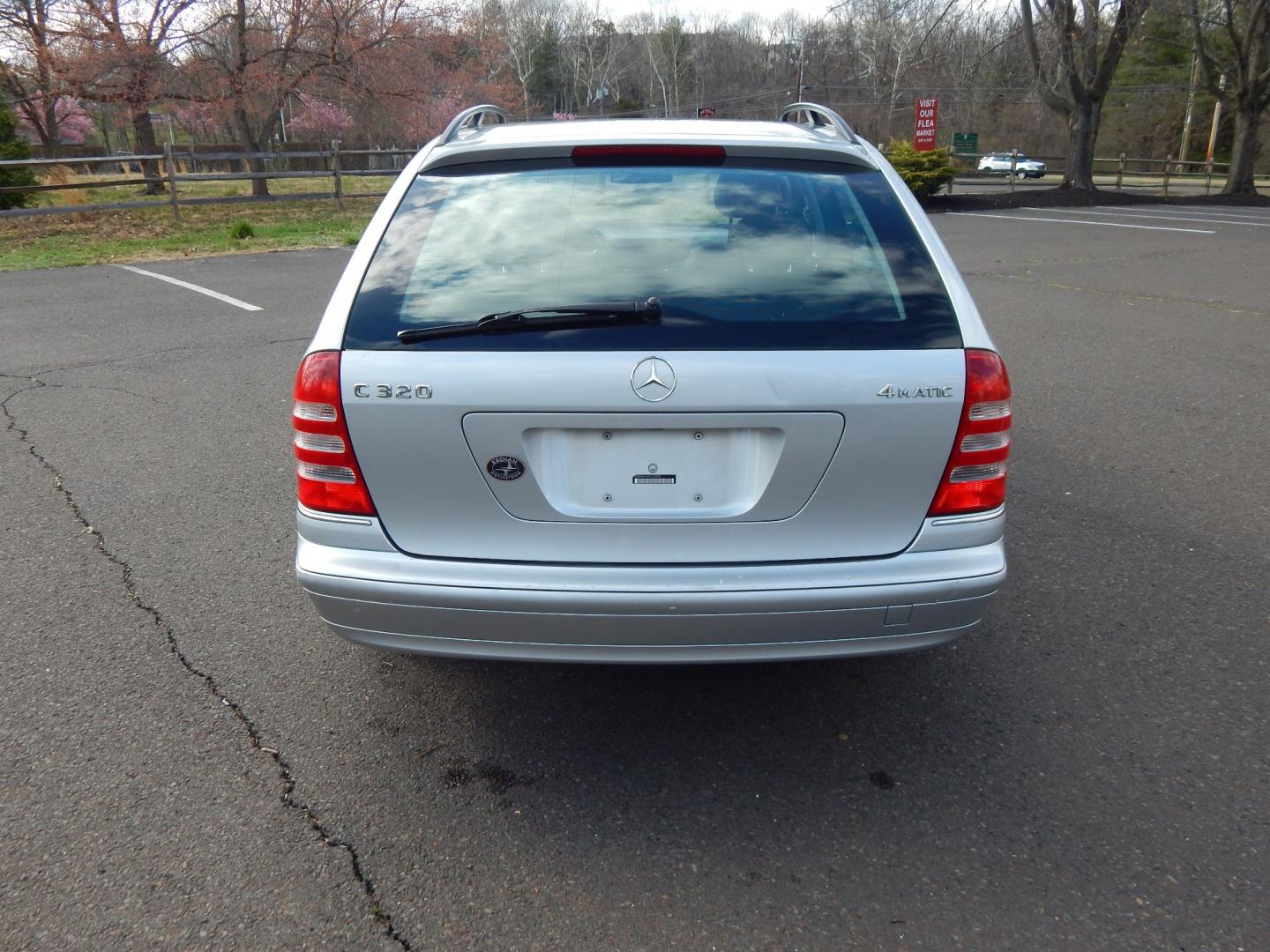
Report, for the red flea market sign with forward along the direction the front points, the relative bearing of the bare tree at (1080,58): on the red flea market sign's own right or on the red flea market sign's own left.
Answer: on the red flea market sign's own left

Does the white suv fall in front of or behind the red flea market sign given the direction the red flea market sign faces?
behind

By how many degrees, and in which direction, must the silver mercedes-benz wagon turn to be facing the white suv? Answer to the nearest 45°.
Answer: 0° — it already faces it

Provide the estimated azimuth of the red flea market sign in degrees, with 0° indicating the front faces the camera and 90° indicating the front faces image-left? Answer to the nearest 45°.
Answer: approximately 0°

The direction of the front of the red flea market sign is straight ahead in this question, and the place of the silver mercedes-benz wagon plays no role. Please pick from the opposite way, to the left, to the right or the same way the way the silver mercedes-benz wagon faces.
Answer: the opposite way

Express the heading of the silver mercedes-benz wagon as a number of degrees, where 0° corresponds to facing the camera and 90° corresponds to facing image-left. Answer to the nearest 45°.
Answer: approximately 180°

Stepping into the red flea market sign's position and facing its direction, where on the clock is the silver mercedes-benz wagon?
The silver mercedes-benz wagon is roughly at 12 o'clock from the red flea market sign.

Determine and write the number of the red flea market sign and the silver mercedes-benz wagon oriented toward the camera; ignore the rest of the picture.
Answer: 1

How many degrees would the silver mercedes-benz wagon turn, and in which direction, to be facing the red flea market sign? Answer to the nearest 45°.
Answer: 0° — it already faces it
